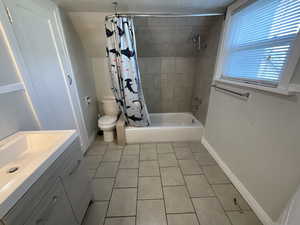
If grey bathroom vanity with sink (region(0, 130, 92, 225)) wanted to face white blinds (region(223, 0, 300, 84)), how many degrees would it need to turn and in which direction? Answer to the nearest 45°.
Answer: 0° — it already faces it

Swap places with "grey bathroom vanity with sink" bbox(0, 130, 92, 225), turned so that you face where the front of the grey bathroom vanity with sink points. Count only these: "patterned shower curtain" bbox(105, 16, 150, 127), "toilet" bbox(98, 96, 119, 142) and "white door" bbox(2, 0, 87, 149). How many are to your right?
0

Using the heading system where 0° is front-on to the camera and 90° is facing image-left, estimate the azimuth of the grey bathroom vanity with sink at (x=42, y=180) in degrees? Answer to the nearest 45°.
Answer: approximately 315°

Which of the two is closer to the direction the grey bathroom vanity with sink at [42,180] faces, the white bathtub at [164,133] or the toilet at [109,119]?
the white bathtub

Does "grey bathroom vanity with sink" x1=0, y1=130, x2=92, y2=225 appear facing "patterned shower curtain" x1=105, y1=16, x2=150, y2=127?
no

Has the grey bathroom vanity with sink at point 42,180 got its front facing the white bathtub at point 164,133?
no

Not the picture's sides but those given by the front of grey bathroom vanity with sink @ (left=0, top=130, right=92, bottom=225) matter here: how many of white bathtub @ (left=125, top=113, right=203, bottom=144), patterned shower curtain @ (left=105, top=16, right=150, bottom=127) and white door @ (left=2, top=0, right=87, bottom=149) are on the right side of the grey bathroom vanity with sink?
0

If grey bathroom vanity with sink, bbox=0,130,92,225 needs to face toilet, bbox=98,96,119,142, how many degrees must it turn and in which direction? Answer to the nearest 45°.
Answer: approximately 90° to its left

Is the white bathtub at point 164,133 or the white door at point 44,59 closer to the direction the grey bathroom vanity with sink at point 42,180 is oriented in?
the white bathtub

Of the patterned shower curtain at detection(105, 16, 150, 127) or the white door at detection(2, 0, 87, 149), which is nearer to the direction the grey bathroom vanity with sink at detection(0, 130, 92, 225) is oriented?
the patterned shower curtain

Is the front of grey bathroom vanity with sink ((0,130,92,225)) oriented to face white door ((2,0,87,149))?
no

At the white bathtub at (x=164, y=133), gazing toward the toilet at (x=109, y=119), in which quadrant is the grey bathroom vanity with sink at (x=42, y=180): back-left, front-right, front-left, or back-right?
front-left

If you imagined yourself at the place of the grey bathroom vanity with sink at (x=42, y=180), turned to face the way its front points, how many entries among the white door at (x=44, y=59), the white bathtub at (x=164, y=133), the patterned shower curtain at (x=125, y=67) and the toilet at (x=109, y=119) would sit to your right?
0

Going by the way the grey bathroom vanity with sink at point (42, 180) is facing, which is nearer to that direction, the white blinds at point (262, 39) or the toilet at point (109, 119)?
the white blinds
